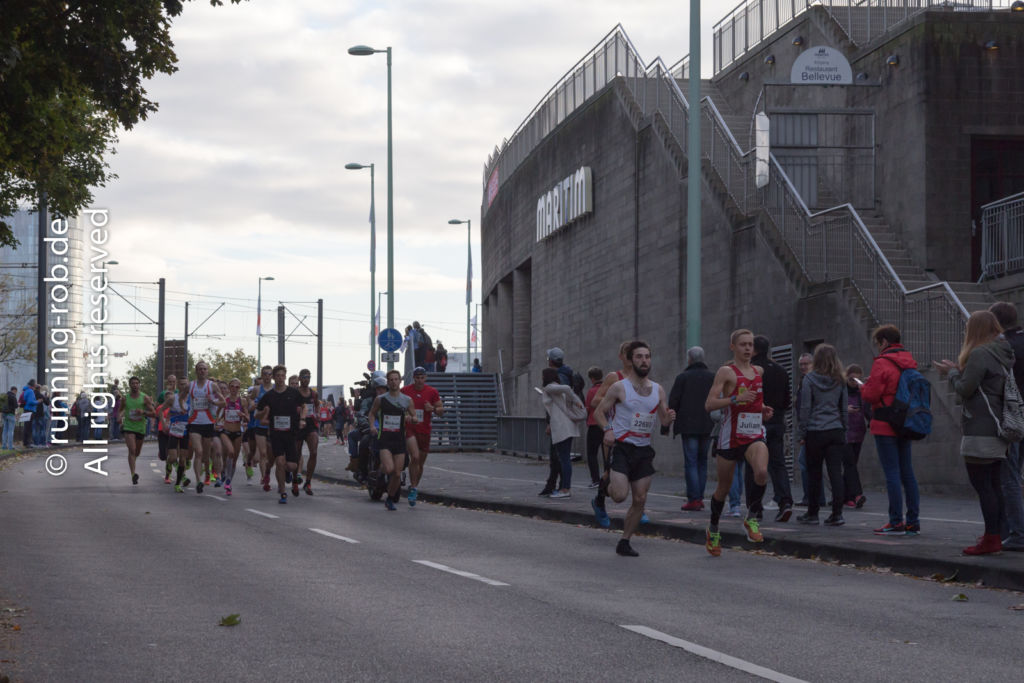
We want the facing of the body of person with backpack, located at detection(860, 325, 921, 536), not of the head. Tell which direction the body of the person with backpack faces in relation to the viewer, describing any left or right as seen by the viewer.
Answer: facing to the left of the viewer

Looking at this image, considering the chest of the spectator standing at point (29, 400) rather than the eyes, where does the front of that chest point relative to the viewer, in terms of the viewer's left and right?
facing to the right of the viewer

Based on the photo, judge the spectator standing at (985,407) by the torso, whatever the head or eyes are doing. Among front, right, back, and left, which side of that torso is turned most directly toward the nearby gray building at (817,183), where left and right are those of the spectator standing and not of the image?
right

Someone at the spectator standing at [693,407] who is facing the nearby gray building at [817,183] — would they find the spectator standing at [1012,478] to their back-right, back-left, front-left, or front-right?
back-right

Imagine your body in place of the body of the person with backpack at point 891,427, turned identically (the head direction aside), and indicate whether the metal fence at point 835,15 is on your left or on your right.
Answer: on your right

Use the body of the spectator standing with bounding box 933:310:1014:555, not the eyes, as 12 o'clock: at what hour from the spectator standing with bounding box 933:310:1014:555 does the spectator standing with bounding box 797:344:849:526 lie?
the spectator standing with bounding box 797:344:849:526 is roughly at 2 o'clock from the spectator standing with bounding box 933:310:1014:555.

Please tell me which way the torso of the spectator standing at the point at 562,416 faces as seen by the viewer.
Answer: to the viewer's left

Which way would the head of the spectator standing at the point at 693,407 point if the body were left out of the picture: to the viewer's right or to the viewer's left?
to the viewer's left

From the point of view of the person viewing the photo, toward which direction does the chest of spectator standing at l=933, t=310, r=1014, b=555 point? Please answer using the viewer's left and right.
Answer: facing to the left of the viewer

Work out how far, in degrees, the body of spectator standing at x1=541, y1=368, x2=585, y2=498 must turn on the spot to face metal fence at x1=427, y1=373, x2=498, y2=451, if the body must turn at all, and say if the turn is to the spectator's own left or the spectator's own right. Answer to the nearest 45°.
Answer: approximately 90° to the spectator's own right

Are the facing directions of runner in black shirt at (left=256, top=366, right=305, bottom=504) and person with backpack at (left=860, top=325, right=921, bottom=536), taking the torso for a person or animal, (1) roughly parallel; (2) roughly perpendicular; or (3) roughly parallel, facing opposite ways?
roughly perpendicular

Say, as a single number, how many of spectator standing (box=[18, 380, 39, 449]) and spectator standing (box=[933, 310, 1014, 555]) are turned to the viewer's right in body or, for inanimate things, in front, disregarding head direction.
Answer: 1
